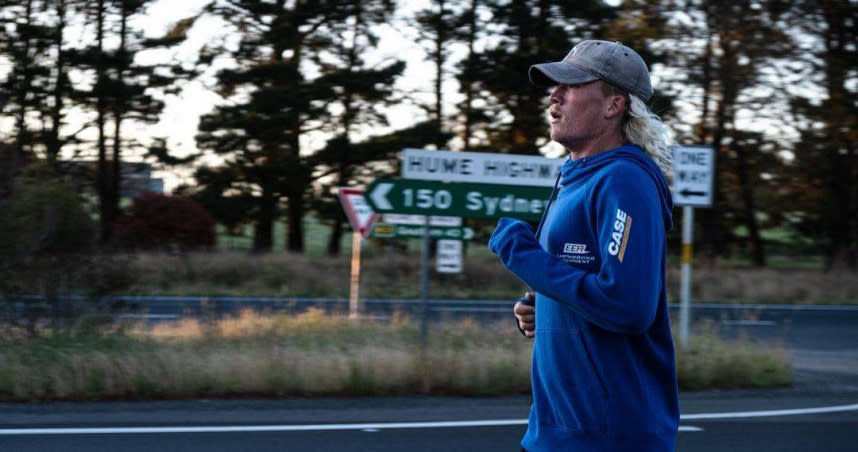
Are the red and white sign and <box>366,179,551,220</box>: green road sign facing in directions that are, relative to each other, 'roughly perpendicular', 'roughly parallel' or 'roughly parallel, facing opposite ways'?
roughly parallel

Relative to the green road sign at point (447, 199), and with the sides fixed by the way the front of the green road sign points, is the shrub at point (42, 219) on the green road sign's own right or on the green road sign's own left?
on the green road sign's own right

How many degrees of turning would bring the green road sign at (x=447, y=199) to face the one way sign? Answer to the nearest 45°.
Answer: approximately 90° to its left

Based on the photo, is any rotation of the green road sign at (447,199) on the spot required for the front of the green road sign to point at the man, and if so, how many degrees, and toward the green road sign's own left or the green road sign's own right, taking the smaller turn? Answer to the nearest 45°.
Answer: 0° — it already faces them

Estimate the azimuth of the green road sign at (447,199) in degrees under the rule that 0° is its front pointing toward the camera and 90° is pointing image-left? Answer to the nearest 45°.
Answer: approximately 0°

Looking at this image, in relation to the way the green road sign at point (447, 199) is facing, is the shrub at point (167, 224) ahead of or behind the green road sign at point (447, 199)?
behind

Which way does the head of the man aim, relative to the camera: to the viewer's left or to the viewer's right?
to the viewer's left

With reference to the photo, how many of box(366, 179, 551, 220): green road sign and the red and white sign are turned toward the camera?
2

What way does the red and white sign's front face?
toward the camera

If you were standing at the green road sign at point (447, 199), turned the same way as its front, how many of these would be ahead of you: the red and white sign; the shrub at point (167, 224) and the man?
1

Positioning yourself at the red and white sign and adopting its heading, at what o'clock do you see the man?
The man is roughly at 12 o'clock from the red and white sign.
